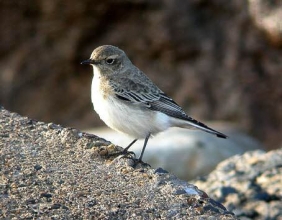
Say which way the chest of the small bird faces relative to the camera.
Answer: to the viewer's left
